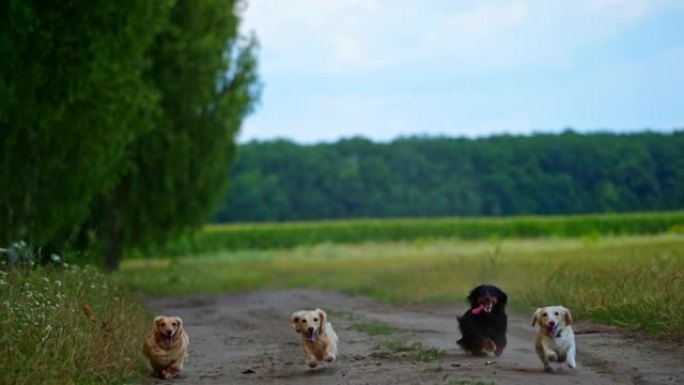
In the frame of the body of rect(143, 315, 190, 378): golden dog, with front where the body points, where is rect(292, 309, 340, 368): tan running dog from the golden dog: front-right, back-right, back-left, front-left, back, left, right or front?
left

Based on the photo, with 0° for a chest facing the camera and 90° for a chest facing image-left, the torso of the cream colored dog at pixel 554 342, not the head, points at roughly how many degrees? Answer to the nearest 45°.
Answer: approximately 0°

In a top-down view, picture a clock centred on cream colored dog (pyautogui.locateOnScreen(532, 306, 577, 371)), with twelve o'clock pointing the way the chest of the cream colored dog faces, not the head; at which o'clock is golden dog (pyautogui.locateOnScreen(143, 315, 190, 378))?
The golden dog is roughly at 3 o'clock from the cream colored dog.

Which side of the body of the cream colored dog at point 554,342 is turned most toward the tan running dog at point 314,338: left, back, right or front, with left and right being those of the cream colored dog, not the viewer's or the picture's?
right

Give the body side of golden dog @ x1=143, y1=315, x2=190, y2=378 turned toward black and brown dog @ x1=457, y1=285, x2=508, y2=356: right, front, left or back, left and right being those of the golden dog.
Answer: left

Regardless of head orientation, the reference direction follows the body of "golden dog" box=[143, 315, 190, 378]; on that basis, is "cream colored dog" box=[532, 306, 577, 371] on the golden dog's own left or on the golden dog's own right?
on the golden dog's own left

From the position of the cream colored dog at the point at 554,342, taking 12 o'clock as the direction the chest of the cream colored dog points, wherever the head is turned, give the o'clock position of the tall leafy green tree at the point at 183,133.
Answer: The tall leafy green tree is roughly at 5 o'clock from the cream colored dog.

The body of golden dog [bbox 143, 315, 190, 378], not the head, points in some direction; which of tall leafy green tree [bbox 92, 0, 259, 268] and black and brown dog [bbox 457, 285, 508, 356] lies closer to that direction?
the black and brown dog

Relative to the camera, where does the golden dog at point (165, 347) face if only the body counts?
toward the camera

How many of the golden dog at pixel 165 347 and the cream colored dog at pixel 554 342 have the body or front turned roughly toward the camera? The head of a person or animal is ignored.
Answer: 2
